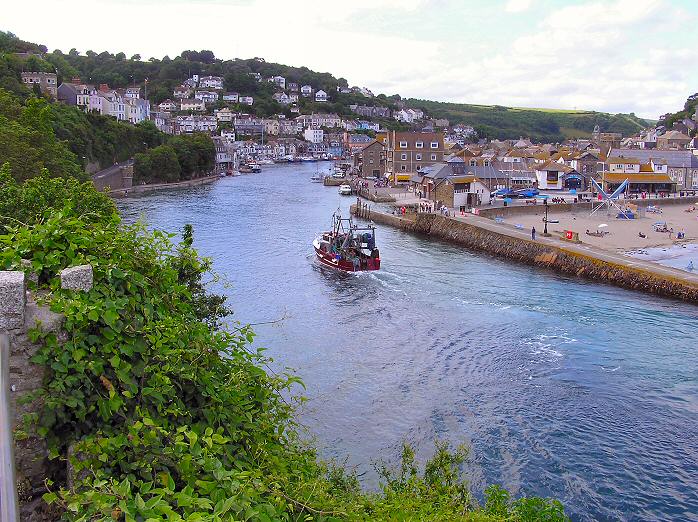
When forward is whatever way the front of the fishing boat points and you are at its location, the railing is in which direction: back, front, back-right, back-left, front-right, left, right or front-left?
back-left

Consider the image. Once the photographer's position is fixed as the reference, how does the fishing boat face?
facing away from the viewer and to the left of the viewer

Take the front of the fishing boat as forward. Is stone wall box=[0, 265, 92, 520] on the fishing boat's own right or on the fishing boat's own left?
on the fishing boat's own left

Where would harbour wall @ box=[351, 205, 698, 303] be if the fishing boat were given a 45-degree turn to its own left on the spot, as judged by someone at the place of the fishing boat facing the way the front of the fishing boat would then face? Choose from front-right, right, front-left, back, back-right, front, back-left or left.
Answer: back
